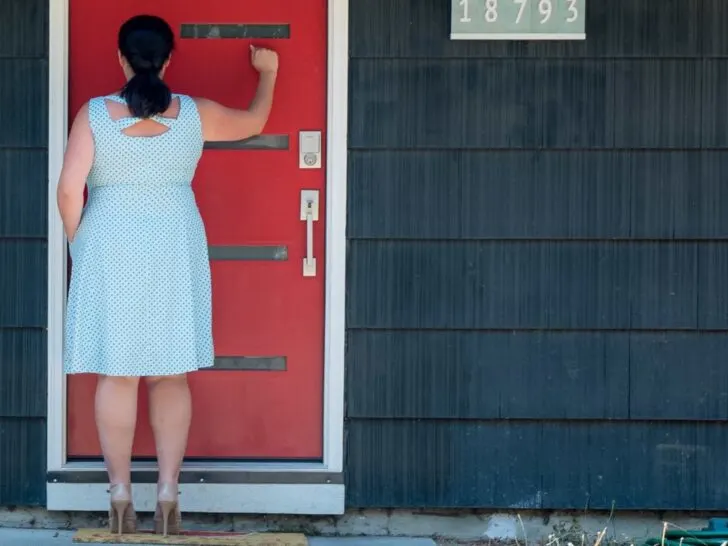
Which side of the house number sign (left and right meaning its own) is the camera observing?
front

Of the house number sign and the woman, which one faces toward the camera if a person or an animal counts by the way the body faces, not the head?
the house number sign

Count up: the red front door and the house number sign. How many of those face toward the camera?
2

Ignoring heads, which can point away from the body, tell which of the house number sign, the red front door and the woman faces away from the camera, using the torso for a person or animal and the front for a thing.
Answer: the woman

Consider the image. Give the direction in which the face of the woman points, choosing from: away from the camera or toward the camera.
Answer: away from the camera

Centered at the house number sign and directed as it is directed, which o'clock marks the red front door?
The red front door is roughly at 3 o'clock from the house number sign.

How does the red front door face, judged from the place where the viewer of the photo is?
facing the viewer

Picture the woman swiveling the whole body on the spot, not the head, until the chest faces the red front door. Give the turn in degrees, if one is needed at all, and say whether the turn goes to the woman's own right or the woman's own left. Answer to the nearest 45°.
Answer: approximately 45° to the woman's own right

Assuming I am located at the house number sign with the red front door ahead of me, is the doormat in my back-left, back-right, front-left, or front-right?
front-left

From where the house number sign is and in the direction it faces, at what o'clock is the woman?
The woman is roughly at 2 o'clock from the house number sign.

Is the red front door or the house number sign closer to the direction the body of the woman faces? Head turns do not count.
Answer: the red front door

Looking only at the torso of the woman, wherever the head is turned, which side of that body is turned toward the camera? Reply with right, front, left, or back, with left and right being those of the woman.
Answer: back

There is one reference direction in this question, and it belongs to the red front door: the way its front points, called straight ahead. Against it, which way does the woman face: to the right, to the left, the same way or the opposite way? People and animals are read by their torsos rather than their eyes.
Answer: the opposite way

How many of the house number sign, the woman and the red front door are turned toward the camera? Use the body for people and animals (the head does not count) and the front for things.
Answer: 2

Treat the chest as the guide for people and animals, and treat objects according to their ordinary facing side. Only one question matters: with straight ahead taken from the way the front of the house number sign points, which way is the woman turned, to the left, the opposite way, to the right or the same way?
the opposite way
